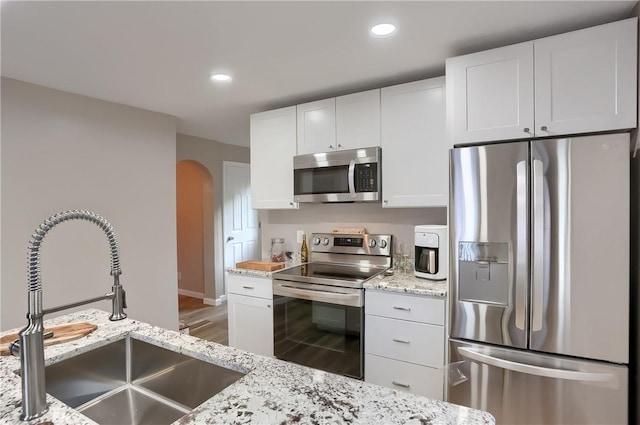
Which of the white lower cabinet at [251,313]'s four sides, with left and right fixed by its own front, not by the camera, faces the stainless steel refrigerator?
left

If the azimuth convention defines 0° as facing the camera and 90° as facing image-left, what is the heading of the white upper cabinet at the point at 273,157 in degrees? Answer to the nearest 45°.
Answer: approximately 45°

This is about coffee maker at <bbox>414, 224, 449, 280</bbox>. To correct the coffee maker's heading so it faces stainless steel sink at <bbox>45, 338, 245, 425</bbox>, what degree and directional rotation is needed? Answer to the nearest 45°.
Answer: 0° — it already faces it

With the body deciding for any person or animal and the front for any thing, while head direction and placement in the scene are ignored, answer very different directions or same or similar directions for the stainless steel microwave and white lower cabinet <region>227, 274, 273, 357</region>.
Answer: same or similar directions

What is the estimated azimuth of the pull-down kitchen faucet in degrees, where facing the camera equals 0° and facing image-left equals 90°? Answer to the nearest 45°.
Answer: approximately 225°

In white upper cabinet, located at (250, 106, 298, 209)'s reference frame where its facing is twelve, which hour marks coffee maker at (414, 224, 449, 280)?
The coffee maker is roughly at 9 o'clock from the white upper cabinet.

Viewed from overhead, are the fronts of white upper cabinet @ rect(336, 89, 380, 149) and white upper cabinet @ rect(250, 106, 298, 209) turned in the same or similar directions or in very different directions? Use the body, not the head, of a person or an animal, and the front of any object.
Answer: same or similar directions

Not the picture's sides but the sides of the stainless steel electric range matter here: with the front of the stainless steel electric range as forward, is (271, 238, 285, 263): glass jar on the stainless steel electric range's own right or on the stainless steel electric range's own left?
on the stainless steel electric range's own right

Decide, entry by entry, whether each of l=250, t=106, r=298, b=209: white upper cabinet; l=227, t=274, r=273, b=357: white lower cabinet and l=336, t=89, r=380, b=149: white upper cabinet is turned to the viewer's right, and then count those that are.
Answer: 0

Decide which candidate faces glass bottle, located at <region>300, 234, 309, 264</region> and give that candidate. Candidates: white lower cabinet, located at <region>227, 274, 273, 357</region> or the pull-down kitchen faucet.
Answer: the pull-down kitchen faucet

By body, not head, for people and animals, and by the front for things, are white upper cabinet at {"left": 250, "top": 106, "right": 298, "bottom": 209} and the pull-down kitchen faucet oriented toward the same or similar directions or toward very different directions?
very different directions

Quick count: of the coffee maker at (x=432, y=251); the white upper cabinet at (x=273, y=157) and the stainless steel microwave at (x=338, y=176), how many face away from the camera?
0

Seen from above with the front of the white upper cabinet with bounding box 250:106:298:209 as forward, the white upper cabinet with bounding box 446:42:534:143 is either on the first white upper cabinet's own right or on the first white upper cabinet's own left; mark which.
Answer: on the first white upper cabinet's own left

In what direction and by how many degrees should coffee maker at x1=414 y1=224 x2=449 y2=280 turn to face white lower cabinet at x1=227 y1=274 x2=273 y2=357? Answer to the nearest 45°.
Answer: approximately 45° to its right

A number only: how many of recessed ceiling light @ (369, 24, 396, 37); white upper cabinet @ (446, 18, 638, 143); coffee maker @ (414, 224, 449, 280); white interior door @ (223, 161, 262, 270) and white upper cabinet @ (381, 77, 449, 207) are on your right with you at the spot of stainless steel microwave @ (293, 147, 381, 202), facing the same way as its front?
1
